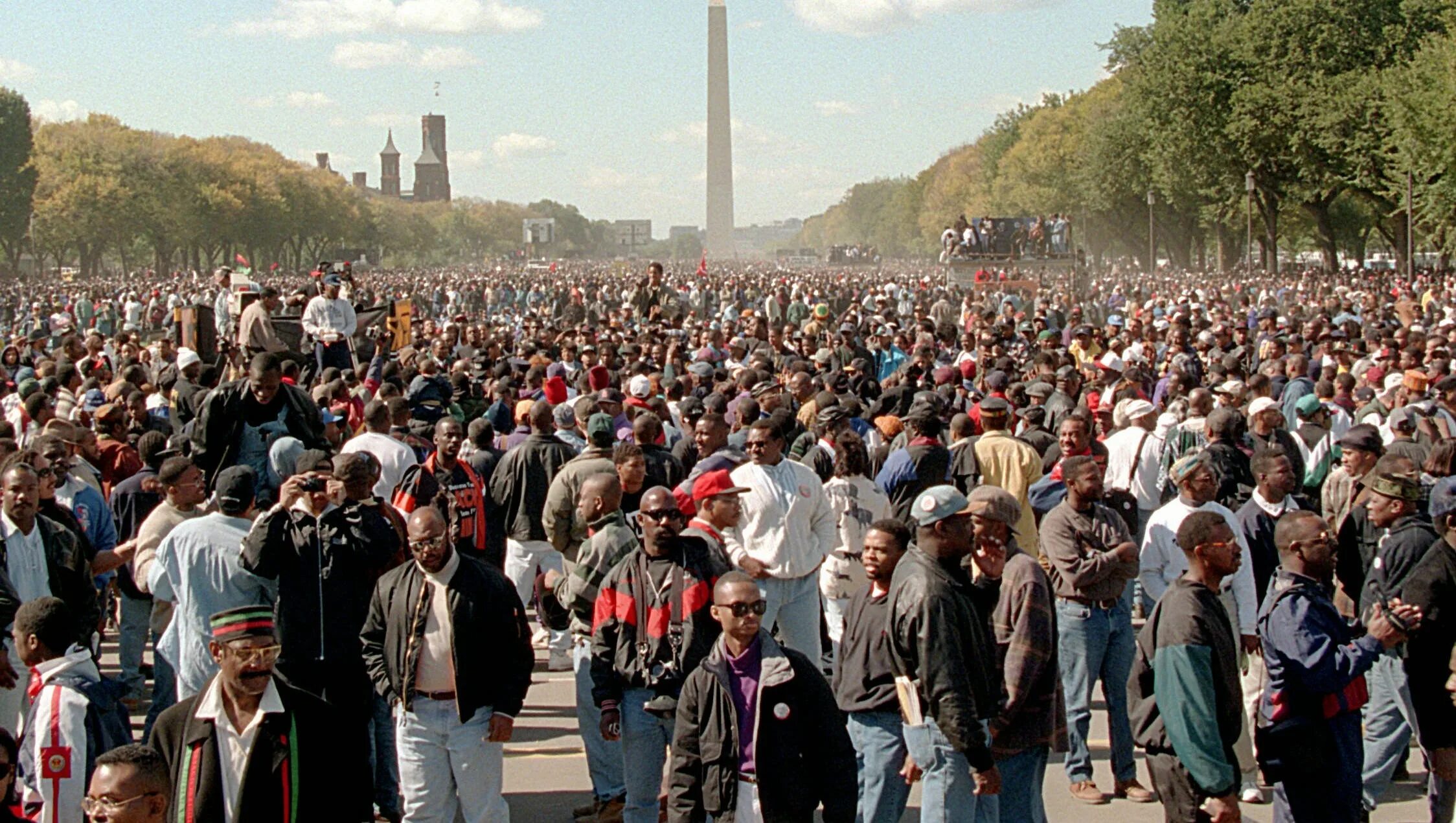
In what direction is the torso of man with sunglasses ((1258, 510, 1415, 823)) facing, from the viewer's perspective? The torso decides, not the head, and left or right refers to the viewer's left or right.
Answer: facing to the right of the viewer

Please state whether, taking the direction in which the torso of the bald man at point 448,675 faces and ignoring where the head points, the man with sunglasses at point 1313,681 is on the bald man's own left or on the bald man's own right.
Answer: on the bald man's own left

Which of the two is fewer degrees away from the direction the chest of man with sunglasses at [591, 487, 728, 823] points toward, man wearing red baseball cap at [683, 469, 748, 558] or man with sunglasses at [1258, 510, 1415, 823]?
the man with sunglasses

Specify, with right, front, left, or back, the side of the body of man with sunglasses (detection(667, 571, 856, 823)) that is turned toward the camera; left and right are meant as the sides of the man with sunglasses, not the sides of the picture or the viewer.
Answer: front

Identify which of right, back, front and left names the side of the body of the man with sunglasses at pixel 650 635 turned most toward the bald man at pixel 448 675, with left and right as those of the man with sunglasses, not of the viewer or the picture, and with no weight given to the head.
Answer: right

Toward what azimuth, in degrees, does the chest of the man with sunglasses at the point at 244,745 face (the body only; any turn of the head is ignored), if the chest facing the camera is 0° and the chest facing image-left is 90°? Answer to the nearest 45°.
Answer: approximately 0°

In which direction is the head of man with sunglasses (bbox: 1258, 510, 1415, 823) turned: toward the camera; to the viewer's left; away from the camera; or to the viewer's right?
to the viewer's right

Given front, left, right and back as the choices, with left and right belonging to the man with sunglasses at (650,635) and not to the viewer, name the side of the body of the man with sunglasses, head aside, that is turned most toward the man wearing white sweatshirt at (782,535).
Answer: back

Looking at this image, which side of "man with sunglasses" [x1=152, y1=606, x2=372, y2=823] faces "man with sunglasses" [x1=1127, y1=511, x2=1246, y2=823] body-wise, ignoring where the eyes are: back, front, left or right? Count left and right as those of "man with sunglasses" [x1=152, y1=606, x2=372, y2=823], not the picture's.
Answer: left

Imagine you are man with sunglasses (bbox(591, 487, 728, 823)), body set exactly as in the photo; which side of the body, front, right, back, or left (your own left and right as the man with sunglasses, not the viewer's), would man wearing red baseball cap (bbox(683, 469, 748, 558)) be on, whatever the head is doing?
back

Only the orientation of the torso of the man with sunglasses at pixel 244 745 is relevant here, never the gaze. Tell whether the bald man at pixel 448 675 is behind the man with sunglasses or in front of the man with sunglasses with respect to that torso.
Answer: behind

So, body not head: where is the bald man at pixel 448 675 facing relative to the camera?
toward the camera
